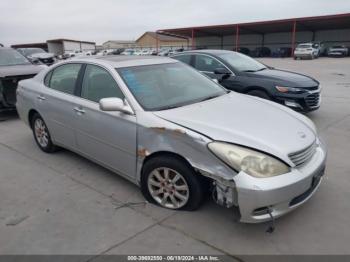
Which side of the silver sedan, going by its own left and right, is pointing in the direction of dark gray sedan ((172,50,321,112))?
left

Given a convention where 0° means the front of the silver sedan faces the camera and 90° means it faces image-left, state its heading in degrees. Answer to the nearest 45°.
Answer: approximately 315°

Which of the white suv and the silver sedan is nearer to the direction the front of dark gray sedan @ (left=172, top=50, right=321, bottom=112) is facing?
the silver sedan

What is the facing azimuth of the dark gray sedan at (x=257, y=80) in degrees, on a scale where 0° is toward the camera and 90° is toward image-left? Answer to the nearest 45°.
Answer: approximately 315°

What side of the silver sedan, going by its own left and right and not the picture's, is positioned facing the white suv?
left

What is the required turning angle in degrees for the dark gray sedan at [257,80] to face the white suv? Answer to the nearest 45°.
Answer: approximately 135° to its left
